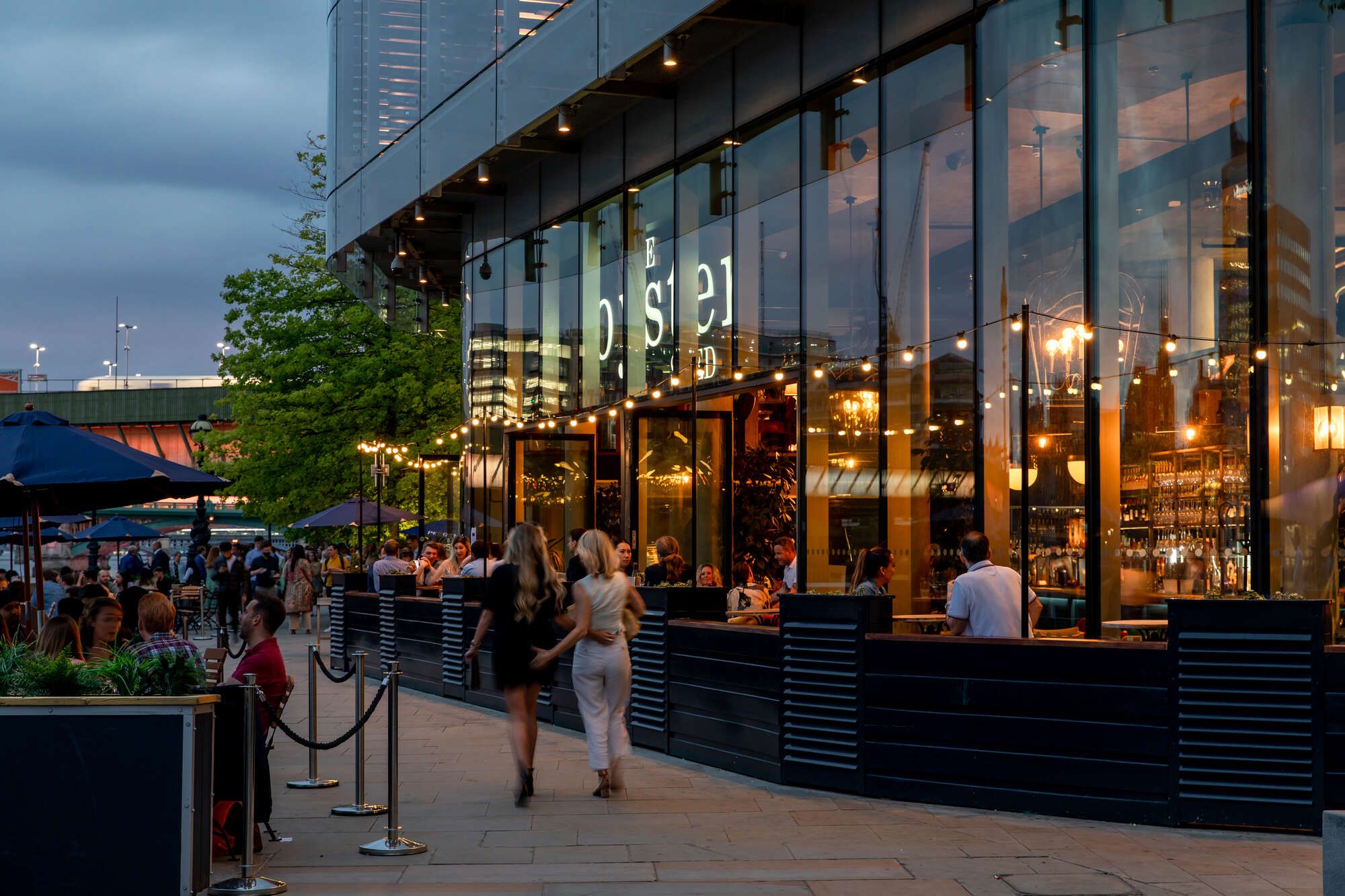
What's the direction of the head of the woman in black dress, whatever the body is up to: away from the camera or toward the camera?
away from the camera

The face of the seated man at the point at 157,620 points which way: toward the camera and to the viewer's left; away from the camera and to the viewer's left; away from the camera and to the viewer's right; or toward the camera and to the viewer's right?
away from the camera and to the viewer's left

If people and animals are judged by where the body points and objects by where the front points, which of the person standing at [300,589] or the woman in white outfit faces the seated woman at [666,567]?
the woman in white outfit

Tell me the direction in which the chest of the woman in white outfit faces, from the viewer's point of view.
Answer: away from the camera

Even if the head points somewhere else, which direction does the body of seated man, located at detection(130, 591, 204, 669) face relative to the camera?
away from the camera

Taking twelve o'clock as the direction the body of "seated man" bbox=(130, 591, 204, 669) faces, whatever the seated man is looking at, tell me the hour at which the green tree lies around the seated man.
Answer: The green tree is roughly at 12 o'clock from the seated man.

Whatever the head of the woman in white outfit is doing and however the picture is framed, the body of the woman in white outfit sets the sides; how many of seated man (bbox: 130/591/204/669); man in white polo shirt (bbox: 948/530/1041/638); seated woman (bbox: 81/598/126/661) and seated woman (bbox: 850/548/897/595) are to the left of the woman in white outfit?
2

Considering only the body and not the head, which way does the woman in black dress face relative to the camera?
away from the camera

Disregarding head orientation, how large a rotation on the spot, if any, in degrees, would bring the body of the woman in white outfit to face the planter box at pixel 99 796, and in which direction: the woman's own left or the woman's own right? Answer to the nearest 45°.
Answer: approximately 135° to the woman's own left
